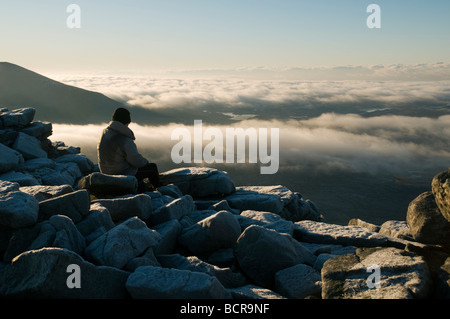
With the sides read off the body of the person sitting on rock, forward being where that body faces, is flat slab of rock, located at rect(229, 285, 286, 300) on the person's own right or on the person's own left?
on the person's own right

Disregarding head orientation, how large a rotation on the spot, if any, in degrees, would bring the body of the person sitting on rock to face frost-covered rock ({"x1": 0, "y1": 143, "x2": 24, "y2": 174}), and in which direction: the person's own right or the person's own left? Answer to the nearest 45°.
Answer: approximately 90° to the person's own left

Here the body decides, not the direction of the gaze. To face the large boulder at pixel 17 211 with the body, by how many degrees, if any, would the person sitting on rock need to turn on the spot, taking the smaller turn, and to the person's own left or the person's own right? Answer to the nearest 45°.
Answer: approximately 135° to the person's own right

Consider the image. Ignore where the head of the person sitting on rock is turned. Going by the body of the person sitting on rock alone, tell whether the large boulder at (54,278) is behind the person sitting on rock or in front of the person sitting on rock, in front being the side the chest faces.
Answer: behind

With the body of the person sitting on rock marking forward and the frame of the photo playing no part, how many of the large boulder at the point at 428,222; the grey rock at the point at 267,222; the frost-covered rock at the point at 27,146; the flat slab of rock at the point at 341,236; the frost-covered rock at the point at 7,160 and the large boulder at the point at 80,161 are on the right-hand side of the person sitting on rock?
3

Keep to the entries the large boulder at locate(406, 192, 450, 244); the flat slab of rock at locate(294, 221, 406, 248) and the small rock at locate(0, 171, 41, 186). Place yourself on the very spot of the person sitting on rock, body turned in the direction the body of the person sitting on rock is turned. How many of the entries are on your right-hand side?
2

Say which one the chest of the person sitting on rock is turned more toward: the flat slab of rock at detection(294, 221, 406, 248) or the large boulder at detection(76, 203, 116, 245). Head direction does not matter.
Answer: the flat slab of rock

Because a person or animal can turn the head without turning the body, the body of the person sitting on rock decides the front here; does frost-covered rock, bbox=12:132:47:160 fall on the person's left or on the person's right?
on the person's left

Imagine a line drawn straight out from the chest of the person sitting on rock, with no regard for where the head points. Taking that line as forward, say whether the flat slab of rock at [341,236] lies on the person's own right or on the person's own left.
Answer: on the person's own right

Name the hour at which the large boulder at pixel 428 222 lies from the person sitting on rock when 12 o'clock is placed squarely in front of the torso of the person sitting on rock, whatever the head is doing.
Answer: The large boulder is roughly at 3 o'clock from the person sitting on rock.

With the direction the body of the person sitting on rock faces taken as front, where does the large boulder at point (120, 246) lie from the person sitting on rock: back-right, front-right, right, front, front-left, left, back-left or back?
back-right

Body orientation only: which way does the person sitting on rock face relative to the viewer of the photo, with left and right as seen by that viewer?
facing away from the viewer and to the right of the viewer
